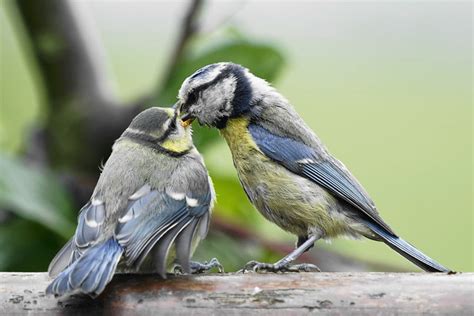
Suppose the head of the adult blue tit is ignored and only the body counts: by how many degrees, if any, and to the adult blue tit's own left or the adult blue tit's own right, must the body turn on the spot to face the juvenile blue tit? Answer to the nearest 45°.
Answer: approximately 45° to the adult blue tit's own left

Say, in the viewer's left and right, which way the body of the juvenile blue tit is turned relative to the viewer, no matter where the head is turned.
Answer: facing away from the viewer and to the right of the viewer

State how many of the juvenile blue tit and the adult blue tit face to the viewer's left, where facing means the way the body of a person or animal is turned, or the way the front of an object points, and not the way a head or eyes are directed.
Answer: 1

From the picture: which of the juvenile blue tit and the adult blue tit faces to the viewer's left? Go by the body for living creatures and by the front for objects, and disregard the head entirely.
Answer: the adult blue tit

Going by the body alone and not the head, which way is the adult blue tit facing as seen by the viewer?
to the viewer's left
